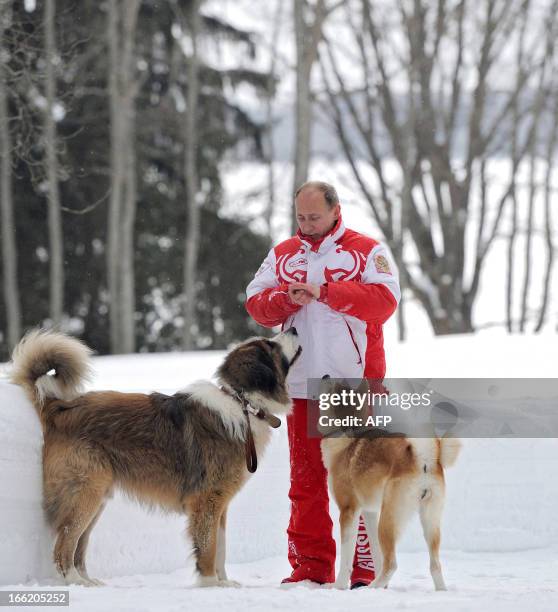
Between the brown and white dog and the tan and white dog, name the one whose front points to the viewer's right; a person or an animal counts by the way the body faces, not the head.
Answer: the brown and white dog

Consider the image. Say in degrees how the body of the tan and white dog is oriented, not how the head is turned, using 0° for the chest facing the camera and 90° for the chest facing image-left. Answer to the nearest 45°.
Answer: approximately 135°

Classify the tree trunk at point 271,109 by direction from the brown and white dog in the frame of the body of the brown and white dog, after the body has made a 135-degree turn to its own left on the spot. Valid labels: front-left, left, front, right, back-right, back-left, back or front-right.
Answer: front-right

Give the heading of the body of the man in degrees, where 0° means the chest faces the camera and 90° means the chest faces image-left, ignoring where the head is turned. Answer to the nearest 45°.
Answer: approximately 45°

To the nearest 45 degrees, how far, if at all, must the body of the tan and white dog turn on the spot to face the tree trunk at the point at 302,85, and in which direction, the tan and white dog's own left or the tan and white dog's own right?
approximately 45° to the tan and white dog's own right

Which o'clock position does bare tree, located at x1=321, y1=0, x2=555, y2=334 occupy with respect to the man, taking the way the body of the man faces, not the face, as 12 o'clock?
The bare tree is roughly at 5 o'clock from the man.

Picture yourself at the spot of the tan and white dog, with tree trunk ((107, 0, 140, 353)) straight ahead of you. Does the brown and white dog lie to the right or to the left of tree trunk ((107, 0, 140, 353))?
left

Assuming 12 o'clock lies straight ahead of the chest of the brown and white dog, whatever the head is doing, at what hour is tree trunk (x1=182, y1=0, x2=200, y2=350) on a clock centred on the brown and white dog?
The tree trunk is roughly at 9 o'clock from the brown and white dog.

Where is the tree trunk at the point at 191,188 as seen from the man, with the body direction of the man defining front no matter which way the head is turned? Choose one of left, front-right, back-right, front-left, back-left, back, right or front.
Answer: back-right

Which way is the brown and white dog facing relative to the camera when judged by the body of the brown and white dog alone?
to the viewer's right
